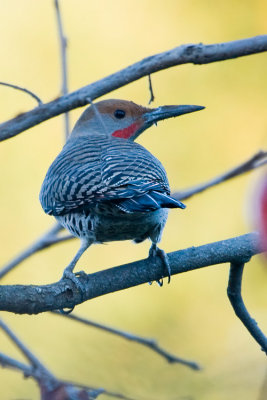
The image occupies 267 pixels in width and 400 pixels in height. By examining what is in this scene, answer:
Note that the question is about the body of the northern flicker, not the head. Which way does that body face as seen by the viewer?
away from the camera

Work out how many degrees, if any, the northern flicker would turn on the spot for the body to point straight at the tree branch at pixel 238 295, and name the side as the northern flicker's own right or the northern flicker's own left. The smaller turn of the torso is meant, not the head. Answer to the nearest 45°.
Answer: approximately 135° to the northern flicker's own right

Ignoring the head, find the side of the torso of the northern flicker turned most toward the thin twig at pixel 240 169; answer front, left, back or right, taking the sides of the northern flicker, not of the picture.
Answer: right
